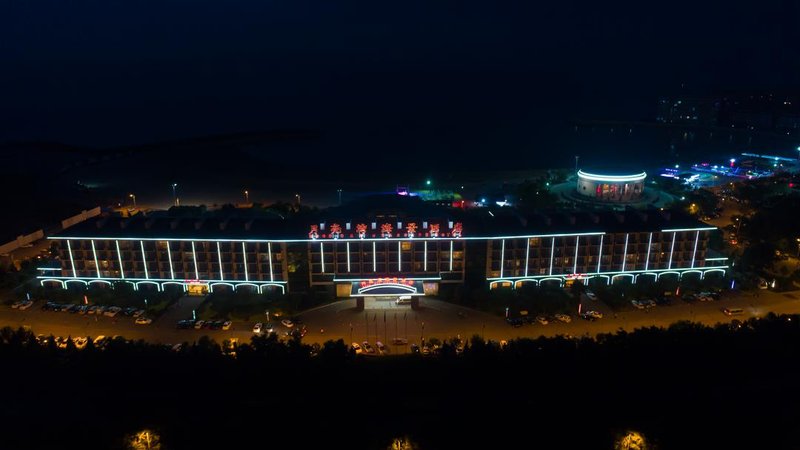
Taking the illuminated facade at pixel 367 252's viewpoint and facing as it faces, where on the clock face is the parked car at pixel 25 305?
The parked car is roughly at 3 o'clock from the illuminated facade.

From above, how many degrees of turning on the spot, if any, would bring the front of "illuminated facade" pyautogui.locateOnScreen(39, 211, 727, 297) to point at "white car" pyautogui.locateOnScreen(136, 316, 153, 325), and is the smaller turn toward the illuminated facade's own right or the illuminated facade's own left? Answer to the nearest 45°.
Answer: approximately 90° to the illuminated facade's own right

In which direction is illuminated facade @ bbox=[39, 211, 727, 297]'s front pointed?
toward the camera

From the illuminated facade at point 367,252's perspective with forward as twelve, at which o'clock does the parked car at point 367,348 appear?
The parked car is roughly at 12 o'clock from the illuminated facade.

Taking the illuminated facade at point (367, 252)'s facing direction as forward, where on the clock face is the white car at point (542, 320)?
The white car is roughly at 10 o'clock from the illuminated facade.

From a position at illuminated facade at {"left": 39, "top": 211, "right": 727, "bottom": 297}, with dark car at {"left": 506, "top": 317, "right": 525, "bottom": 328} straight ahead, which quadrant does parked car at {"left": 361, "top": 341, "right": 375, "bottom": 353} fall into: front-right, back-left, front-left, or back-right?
front-right
